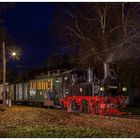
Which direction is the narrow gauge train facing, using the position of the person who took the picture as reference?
facing the viewer and to the right of the viewer

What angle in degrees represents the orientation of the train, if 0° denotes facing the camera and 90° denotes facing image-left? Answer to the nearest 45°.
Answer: approximately 315°
